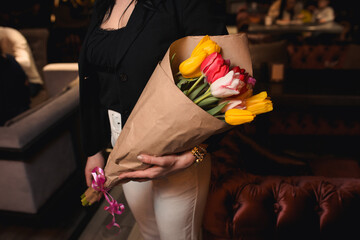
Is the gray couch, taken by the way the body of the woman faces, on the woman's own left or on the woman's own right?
on the woman's own right

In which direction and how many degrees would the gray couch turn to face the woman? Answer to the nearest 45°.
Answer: approximately 45° to its left

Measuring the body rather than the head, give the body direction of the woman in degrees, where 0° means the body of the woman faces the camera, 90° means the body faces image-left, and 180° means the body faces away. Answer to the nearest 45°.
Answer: approximately 45°
